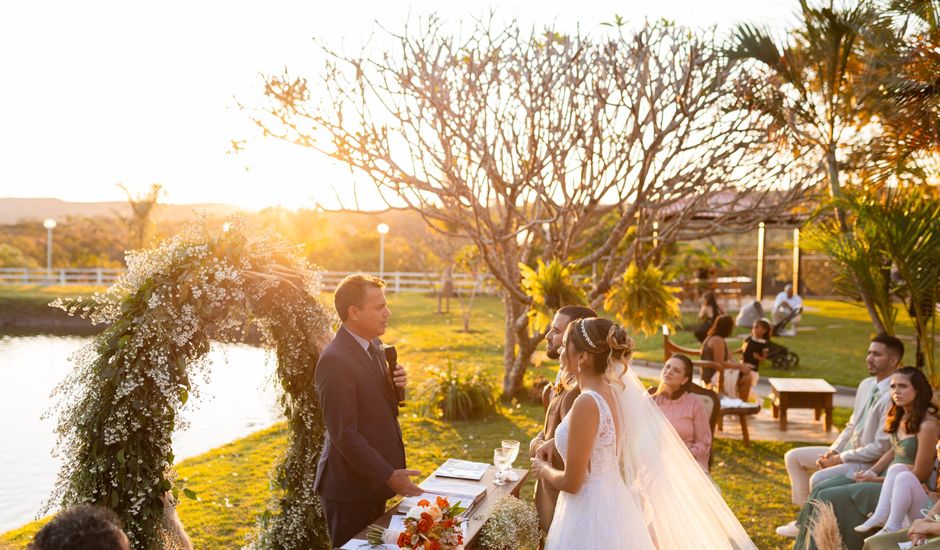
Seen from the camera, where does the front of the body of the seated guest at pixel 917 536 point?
to the viewer's left

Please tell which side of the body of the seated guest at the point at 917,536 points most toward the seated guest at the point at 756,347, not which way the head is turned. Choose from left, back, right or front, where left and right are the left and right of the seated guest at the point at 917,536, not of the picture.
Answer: right

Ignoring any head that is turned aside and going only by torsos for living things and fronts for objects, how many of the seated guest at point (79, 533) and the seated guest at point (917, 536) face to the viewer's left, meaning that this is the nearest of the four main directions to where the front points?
1

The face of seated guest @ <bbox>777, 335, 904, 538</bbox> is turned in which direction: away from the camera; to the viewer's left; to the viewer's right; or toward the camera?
to the viewer's left

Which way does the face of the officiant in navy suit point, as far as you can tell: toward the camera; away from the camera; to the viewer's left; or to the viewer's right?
to the viewer's right

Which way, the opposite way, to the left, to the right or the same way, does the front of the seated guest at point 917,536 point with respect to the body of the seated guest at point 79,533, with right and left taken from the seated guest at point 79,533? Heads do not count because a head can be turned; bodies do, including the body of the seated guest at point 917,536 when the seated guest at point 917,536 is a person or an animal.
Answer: to the left

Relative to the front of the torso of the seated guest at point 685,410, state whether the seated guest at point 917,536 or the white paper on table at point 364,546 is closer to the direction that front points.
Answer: the white paper on table

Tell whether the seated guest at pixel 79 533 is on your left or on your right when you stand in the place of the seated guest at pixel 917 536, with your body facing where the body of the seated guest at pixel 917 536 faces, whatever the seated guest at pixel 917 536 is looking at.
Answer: on your left

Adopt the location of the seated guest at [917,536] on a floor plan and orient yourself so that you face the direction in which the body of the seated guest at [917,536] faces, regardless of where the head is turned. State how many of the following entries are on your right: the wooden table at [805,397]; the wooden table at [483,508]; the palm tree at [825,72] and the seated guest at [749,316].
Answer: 3

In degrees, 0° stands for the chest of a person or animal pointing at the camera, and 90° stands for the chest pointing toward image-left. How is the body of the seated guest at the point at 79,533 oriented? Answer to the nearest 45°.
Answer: approximately 225°

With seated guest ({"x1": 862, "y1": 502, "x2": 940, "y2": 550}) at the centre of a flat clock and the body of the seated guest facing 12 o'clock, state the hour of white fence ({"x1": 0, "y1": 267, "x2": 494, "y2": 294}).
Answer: The white fence is roughly at 1 o'clock from the seated guest.

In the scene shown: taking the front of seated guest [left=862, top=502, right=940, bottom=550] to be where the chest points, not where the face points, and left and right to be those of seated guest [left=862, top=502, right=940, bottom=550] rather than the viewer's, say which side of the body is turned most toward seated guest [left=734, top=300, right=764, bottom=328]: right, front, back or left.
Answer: right
